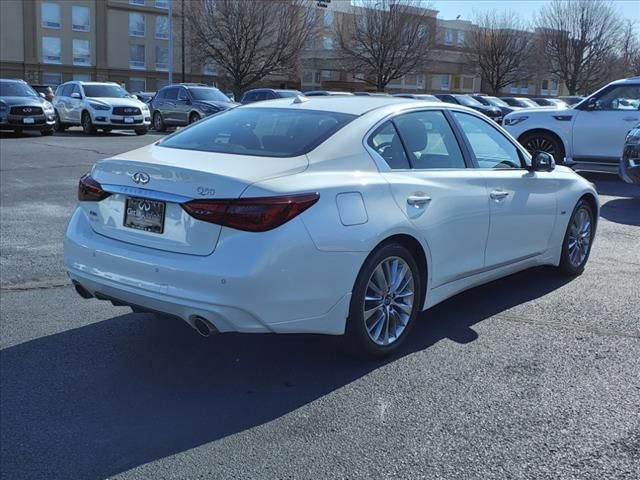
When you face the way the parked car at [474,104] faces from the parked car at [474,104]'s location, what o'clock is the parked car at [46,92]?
the parked car at [46,92] is roughly at 4 o'clock from the parked car at [474,104].

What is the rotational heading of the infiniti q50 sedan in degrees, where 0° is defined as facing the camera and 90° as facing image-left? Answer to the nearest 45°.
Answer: approximately 225°

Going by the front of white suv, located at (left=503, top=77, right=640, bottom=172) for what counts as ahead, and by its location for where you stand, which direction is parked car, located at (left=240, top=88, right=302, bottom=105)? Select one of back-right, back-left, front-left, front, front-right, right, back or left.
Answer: front-right

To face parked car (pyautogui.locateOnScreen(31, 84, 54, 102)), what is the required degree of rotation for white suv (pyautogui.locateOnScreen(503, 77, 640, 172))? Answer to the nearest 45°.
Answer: approximately 45° to its right

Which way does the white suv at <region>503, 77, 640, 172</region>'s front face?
to the viewer's left

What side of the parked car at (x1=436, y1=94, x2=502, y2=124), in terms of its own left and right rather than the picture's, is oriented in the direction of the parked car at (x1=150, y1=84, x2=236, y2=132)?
right

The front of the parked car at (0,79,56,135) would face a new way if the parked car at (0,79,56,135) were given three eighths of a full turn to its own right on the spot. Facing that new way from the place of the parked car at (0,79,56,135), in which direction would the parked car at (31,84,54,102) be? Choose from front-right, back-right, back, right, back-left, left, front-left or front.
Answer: right

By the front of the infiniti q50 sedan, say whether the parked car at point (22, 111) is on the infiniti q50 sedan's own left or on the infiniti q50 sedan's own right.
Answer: on the infiniti q50 sedan's own left

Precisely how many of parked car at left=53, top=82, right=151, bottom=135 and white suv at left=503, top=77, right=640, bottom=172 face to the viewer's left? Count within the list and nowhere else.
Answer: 1

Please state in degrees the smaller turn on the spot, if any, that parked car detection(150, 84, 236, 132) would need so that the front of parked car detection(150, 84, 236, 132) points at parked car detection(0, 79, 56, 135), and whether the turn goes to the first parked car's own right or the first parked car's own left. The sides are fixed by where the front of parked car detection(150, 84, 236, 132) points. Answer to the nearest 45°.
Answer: approximately 90° to the first parked car's own right
